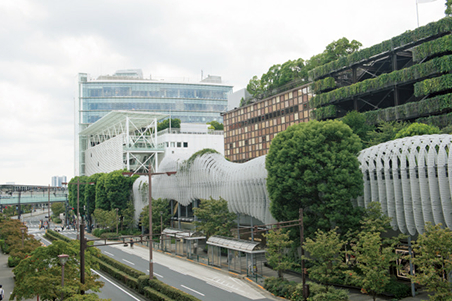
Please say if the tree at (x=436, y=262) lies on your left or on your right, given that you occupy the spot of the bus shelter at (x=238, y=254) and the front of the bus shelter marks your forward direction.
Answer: on your left

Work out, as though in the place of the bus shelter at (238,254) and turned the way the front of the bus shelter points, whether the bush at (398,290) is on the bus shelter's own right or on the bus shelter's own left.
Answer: on the bus shelter's own left

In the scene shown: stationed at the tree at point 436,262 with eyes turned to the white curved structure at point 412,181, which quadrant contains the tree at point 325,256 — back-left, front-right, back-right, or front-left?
front-left

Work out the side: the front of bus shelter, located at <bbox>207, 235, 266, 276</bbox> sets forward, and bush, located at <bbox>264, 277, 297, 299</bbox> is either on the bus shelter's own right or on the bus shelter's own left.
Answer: on the bus shelter's own left

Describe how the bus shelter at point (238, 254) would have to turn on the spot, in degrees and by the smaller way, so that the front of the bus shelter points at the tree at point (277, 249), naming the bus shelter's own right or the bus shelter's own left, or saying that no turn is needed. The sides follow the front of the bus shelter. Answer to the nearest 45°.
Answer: approximately 90° to the bus shelter's own left

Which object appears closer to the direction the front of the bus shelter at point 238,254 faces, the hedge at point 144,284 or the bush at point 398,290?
the hedge

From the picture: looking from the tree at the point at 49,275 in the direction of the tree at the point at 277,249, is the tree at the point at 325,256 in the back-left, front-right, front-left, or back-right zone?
front-right

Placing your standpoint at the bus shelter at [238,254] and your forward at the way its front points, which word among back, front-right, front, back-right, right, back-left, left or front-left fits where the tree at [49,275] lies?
front

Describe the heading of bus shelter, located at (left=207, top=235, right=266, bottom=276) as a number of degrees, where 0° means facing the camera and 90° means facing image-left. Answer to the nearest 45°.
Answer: approximately 45°

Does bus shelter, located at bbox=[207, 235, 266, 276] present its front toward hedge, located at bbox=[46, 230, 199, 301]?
yes

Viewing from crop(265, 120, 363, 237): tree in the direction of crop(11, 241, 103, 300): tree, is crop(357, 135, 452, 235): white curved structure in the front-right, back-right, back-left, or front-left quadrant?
back-left
